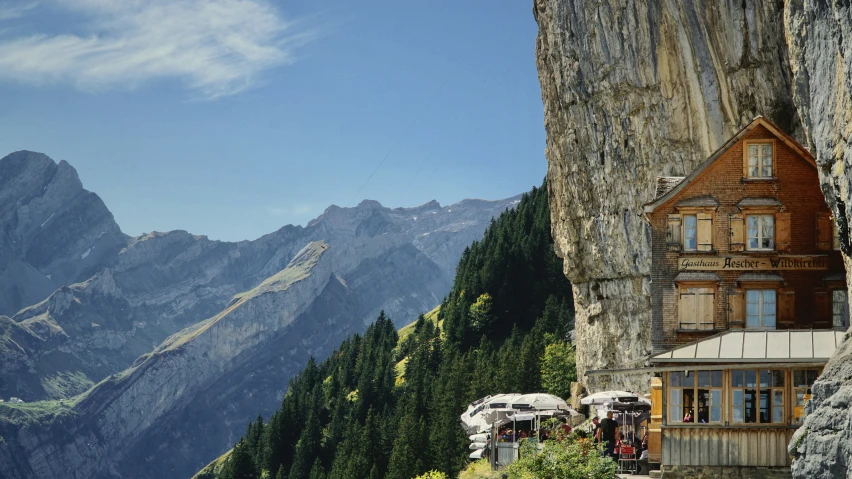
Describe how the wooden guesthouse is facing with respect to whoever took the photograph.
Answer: facing the viewer

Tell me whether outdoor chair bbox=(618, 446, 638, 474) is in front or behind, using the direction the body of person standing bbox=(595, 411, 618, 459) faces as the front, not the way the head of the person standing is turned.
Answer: behind

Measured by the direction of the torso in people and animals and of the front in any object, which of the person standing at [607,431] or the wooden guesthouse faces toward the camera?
the wooden guesthouse
